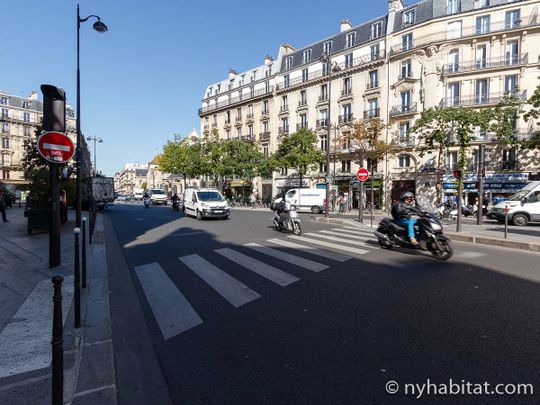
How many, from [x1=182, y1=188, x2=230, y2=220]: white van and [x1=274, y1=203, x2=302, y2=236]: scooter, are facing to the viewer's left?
0

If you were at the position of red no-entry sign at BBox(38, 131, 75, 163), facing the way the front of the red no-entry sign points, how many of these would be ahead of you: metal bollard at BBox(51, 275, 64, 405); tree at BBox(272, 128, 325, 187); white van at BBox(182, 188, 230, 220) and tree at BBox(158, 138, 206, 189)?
1

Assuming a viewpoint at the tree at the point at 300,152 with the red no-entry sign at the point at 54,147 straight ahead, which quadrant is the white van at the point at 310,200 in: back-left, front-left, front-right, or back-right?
front-left

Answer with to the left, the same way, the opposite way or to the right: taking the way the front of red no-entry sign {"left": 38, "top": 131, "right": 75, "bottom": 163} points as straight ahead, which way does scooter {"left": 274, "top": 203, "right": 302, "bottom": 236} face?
the same way

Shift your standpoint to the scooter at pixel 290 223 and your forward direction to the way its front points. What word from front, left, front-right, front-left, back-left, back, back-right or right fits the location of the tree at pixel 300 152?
back-left

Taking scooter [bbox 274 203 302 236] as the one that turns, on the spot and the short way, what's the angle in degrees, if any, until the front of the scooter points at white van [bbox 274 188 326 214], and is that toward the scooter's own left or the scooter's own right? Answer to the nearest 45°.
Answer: approximately 135° to the scooter's own left

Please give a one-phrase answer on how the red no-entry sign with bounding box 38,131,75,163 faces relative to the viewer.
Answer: facing the viewer

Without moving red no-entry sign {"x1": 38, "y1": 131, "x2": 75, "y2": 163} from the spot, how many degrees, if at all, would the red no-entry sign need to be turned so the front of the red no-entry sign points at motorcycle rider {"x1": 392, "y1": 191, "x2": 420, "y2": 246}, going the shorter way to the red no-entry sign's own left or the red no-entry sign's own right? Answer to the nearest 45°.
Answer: approximately 90° to the red no-entry sign's own left

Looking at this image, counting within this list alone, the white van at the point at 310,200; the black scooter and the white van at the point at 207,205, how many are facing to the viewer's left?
1

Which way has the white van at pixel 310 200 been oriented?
to the viewer's left

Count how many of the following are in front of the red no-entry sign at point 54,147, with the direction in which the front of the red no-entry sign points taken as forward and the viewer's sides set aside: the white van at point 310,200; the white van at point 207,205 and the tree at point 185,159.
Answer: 0

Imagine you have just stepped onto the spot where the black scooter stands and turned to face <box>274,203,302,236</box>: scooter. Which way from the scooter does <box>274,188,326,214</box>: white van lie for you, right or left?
right

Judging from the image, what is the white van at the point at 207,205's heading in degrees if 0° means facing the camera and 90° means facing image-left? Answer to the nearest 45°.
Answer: approximately 315°

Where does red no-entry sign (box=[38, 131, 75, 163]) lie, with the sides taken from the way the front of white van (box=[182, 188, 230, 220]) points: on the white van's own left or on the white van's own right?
on the white van's own right

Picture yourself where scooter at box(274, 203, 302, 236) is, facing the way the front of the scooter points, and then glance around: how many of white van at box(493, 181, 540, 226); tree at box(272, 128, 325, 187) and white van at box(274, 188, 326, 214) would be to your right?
0

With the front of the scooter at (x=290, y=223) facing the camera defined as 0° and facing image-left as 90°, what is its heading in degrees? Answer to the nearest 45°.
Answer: approximately 315°

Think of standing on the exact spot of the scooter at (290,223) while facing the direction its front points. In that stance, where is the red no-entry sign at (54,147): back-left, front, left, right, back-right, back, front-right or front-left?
right

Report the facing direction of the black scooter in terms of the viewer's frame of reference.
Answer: facing the viewer and to the right of the viewer

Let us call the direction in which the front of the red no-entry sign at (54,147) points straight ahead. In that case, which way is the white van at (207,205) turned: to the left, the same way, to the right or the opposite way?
the same way
